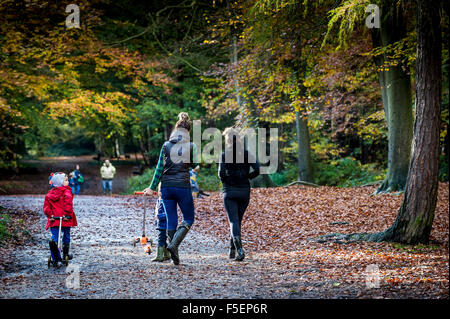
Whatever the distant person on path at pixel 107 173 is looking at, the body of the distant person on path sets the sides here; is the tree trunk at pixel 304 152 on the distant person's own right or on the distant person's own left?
on the distant person's own left

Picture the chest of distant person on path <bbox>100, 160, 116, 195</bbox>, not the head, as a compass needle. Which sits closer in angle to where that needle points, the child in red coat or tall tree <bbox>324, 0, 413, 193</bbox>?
the child in red coat

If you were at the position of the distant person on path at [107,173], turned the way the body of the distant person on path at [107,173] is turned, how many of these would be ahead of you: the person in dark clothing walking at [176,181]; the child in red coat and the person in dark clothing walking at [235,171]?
3

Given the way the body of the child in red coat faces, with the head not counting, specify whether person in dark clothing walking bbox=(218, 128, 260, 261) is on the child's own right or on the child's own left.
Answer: on the child's own right

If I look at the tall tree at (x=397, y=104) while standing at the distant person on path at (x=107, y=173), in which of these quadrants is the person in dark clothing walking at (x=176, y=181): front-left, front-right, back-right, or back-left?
front-right

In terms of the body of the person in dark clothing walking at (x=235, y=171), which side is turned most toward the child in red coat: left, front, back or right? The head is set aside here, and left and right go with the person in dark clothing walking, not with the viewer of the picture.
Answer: left

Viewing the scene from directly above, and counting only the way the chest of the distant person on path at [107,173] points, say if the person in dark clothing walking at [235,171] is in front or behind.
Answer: in front

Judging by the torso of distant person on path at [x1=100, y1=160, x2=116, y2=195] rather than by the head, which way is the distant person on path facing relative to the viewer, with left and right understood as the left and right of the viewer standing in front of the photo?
facing the viewer

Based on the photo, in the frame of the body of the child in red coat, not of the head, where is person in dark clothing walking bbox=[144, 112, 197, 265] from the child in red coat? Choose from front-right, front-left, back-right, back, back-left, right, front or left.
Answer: right

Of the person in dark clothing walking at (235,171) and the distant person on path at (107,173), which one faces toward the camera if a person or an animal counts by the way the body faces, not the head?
the distant person on path

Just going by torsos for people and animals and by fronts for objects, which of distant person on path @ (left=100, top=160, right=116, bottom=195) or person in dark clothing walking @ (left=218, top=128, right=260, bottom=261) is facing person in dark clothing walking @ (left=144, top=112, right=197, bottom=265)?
the distant person on path

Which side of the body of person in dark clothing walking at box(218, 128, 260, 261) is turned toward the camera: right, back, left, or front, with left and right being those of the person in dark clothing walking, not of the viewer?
back

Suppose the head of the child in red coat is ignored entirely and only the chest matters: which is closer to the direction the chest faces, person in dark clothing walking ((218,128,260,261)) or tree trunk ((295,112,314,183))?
the tree trunk

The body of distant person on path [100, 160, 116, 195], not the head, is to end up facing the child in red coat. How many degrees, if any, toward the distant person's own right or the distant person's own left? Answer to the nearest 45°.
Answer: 0° — they already face them

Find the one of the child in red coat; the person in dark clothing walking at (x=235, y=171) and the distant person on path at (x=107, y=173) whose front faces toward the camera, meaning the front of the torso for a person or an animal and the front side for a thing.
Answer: the distant person on path

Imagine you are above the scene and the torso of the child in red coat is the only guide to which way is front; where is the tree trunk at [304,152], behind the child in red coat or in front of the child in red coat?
in front
